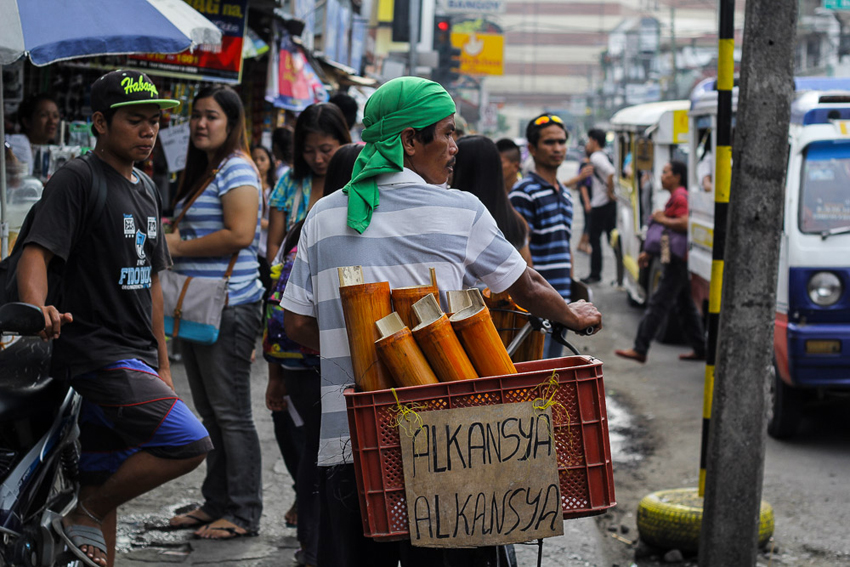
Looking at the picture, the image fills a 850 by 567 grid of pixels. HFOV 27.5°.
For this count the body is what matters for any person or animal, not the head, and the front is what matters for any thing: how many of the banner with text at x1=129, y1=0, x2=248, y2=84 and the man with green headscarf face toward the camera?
1

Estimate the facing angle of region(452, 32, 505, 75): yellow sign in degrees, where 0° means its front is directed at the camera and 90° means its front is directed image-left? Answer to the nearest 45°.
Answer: approximately 0°

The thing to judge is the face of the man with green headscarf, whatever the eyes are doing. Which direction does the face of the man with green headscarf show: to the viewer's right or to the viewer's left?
to the viewer's right

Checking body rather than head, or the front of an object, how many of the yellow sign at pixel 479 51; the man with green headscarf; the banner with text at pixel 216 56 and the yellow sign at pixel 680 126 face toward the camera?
3

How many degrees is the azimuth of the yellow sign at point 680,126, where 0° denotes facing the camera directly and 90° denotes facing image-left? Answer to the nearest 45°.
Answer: approximately 0°

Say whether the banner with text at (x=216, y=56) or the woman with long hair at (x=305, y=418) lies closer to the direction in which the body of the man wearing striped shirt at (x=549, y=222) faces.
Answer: the woman with long hair

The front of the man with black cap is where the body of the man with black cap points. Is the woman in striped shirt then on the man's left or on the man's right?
on the man's left

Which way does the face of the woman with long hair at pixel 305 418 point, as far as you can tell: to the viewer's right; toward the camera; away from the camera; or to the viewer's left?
away from the camera
